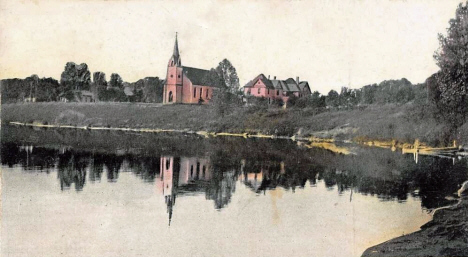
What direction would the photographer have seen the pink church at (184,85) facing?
facing the viewer and to the left of the viewer

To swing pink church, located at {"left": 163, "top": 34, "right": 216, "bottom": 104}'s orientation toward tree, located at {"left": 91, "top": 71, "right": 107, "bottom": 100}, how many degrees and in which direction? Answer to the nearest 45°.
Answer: approximately 45° to its right

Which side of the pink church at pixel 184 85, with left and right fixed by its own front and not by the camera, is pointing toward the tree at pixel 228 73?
left
